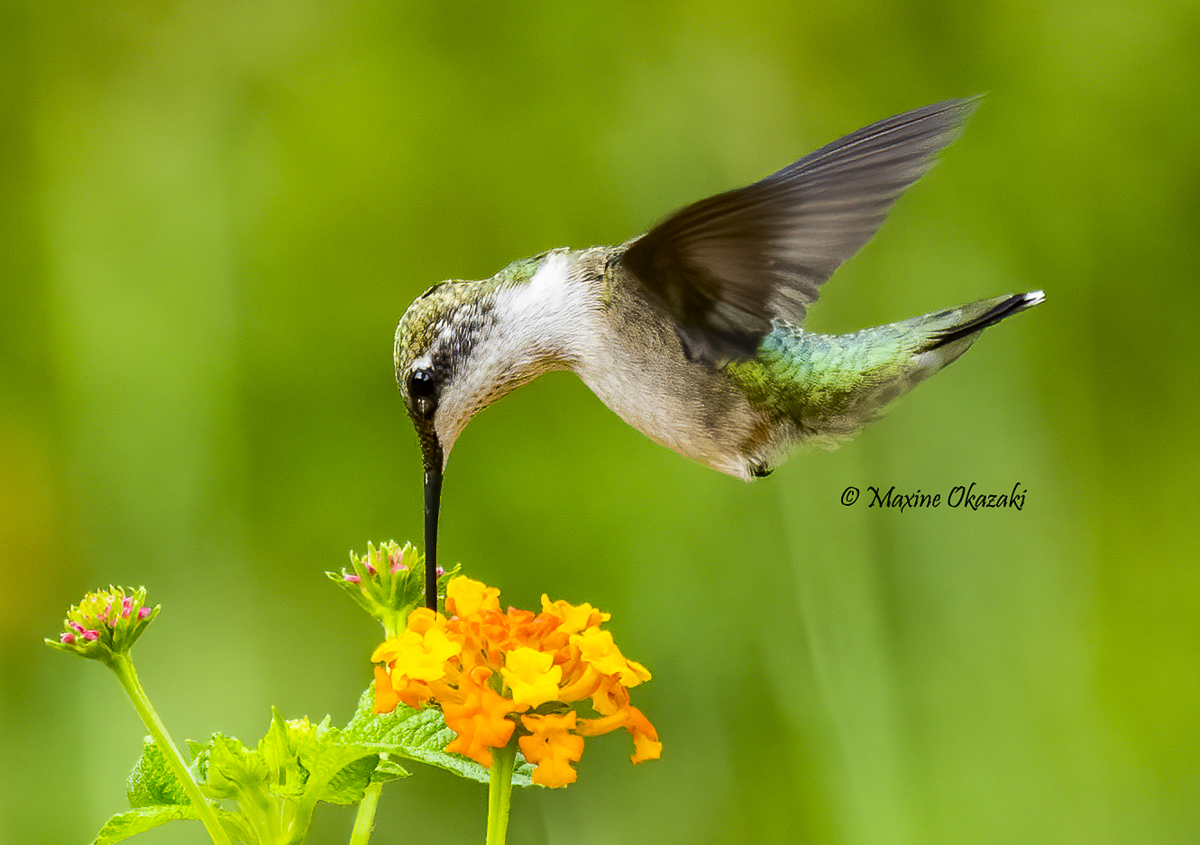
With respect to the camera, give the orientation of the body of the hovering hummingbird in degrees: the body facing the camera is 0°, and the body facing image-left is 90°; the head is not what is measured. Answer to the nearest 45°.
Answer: approximately 90°
